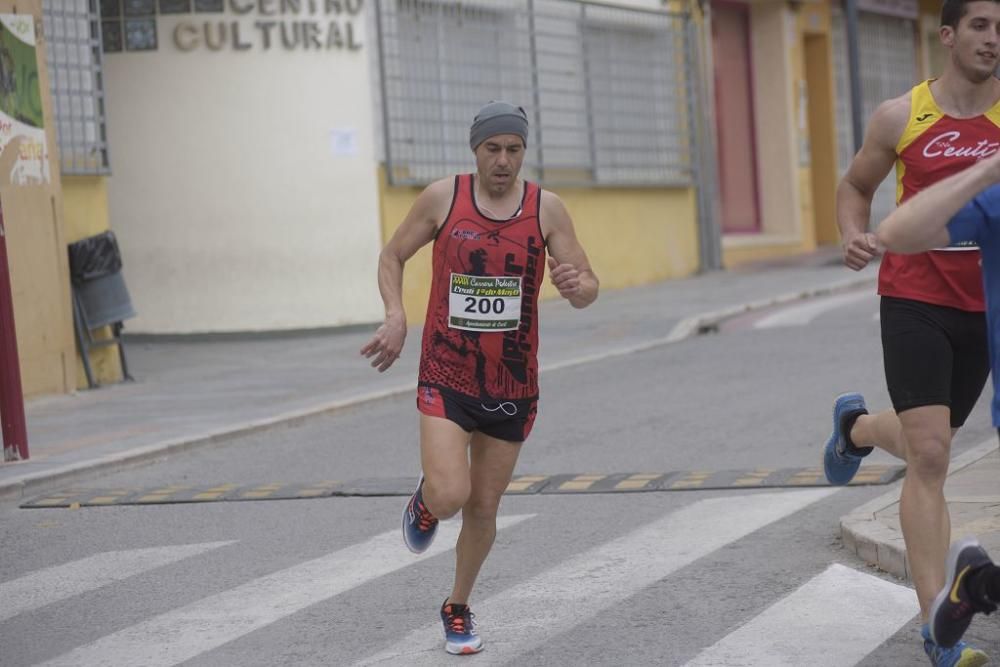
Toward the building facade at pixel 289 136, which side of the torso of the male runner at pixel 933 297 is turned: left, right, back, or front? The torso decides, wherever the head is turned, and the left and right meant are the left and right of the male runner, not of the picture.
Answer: back

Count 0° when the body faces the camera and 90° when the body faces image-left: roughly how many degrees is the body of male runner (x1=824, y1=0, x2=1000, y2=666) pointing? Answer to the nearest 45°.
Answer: approximately 315°

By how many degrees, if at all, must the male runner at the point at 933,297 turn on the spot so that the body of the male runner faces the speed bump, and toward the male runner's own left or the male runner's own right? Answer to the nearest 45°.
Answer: approximately 180°
